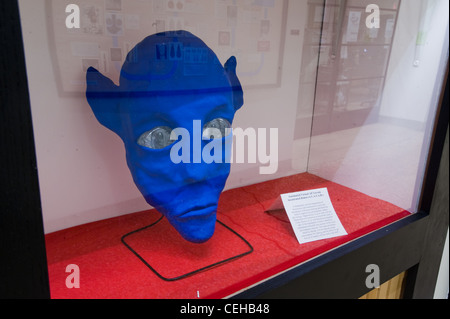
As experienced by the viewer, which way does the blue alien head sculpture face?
facing the viewer and to the right of the viewer
